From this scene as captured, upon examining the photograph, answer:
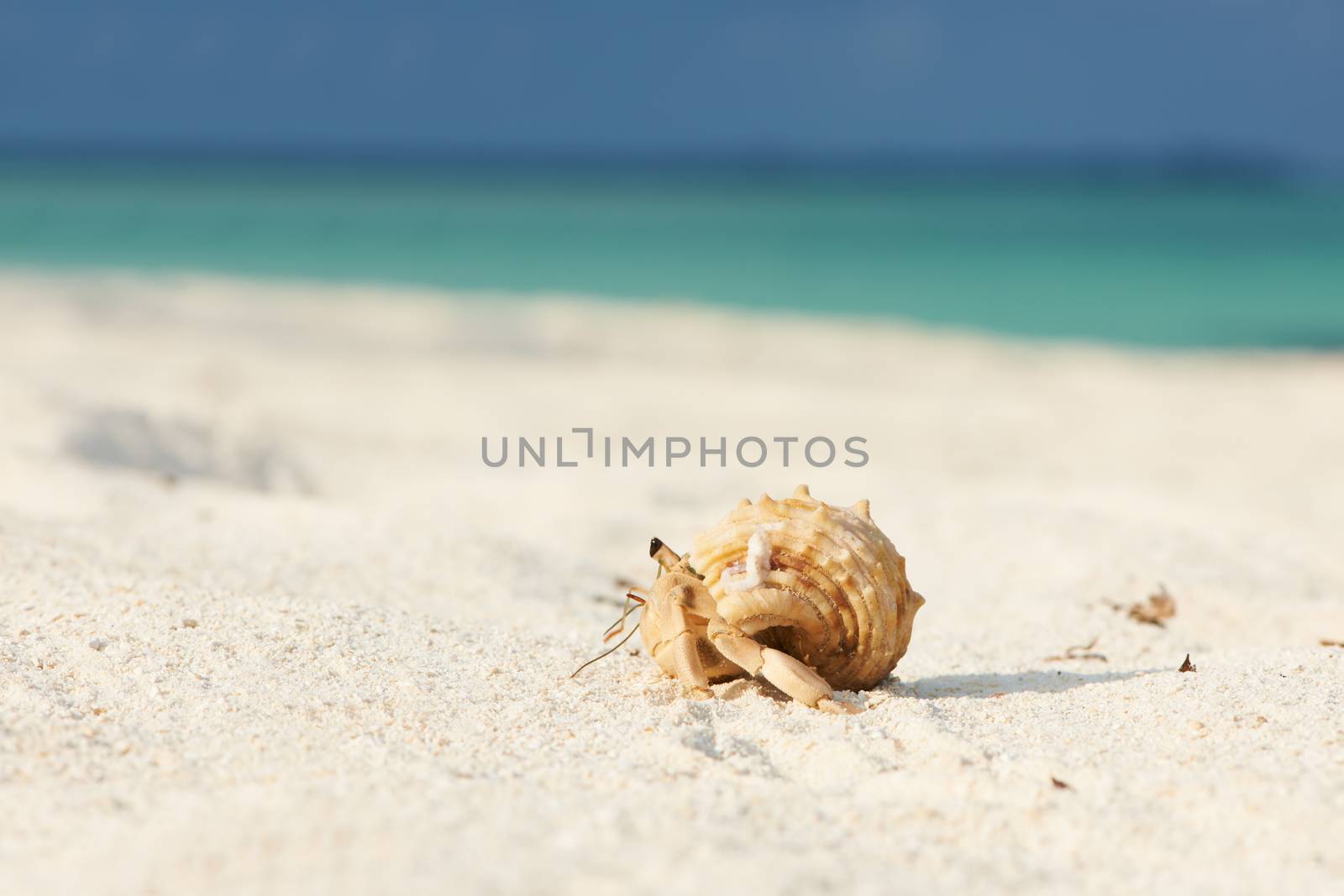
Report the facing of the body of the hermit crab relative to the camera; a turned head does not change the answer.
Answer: to the viewer's left

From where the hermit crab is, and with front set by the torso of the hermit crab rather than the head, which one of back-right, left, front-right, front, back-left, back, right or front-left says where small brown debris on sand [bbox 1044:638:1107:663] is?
back-right

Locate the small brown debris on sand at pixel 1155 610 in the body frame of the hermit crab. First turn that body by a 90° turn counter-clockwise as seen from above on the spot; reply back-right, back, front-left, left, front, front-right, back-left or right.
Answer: back-left
